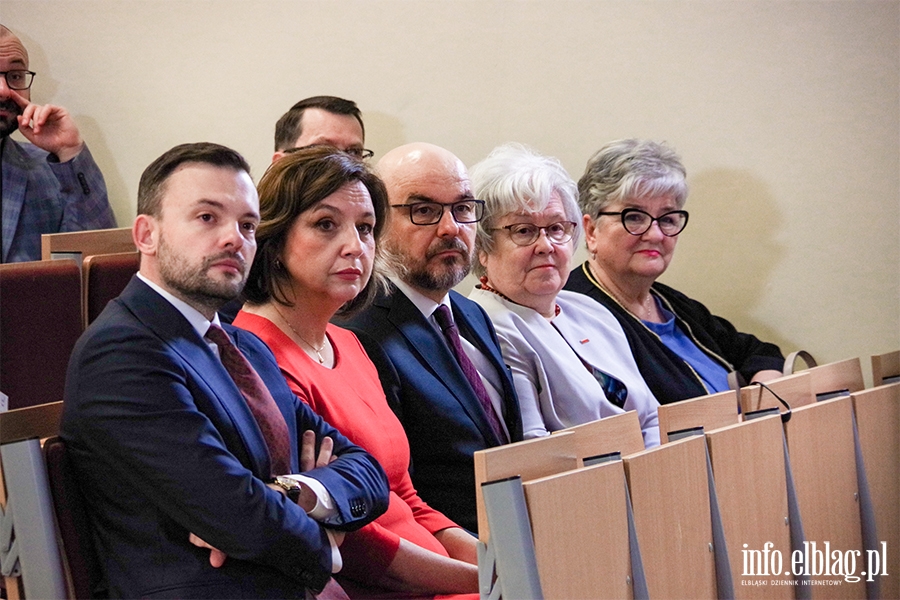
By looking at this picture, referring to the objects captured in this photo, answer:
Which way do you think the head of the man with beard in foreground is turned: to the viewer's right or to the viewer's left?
to the viewer's right

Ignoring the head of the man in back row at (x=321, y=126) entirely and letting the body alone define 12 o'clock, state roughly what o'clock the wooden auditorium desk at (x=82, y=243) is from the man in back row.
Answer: The wooden auditorium desk is roughly at 3 o'clock from the man in back row.

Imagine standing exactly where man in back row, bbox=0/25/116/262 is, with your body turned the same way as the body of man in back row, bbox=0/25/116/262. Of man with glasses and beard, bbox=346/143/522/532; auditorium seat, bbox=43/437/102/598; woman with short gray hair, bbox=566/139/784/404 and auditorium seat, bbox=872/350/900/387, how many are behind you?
0

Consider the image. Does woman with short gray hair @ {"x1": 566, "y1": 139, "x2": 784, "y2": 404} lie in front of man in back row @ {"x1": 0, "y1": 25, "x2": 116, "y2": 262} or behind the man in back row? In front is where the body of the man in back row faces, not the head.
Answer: in front

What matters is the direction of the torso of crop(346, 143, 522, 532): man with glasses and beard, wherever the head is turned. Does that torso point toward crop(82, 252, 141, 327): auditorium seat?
no

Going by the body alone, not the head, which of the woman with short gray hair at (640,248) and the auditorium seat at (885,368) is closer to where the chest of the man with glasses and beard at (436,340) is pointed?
the auditorium seat

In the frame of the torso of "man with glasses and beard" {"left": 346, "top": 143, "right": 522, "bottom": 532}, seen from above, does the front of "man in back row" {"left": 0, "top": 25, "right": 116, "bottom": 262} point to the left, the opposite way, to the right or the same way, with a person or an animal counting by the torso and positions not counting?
the same way

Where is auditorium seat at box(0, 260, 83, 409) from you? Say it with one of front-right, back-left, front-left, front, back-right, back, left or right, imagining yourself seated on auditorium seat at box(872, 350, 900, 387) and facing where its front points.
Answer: right

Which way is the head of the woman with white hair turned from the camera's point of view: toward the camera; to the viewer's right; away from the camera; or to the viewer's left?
toward the camera

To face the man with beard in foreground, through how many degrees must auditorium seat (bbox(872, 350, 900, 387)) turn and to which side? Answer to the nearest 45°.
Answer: approximately 90° to its right

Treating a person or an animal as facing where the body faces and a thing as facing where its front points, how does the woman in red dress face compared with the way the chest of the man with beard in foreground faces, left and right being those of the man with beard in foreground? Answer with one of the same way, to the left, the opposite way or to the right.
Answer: the same way

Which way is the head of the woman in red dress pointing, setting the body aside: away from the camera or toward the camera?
toward the camera

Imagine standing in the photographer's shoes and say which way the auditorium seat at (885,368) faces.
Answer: facing the viewer and to the right of the viewer

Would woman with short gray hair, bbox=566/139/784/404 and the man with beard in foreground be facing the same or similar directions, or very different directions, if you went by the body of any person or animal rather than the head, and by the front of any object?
same or similar directions

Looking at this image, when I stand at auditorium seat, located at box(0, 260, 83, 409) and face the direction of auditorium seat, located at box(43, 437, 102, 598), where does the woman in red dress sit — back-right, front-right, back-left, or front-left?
front-left

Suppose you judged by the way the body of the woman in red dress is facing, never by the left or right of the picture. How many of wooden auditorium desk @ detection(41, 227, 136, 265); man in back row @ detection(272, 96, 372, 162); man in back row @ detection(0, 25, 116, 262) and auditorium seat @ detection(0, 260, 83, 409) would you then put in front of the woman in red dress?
0
